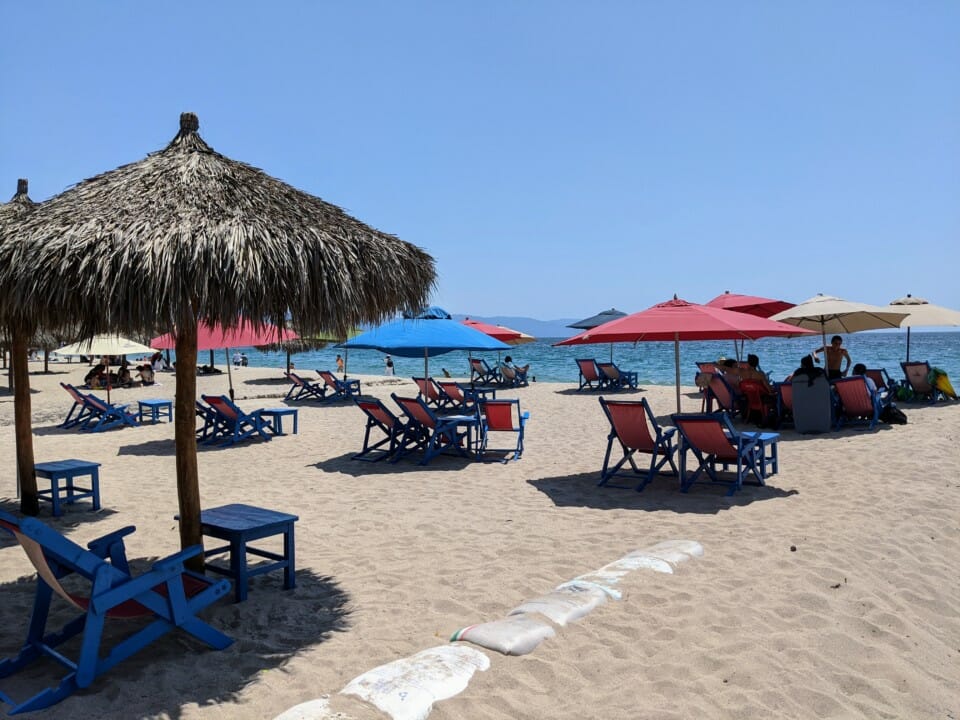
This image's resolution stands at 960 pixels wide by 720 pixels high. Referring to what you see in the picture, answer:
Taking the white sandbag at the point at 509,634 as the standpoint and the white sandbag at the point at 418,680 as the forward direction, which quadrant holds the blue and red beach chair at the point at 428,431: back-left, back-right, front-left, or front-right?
back-right

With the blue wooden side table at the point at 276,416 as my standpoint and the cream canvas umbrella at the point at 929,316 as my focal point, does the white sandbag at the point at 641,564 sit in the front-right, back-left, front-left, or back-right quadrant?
front-right

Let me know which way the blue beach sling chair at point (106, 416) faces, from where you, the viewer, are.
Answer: facing to the right of the viewer

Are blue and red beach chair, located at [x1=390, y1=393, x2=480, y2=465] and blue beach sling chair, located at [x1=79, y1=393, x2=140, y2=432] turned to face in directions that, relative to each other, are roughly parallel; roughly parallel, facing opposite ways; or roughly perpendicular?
roughly parallel

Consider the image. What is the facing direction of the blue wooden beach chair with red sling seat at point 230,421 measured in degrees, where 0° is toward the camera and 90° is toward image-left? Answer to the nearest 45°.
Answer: approximately 225°

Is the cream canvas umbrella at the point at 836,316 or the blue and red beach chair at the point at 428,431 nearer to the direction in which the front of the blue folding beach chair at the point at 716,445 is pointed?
the cream canvas umbrella

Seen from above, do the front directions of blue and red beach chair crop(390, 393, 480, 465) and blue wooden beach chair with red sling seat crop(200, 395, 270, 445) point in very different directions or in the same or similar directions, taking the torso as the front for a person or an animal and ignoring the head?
same or similar directions

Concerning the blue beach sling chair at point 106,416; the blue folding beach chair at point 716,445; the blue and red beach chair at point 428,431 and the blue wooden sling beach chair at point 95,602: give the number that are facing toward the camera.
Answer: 0

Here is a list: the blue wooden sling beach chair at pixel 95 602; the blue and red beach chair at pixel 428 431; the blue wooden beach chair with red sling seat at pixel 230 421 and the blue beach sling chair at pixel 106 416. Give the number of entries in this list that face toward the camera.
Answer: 0

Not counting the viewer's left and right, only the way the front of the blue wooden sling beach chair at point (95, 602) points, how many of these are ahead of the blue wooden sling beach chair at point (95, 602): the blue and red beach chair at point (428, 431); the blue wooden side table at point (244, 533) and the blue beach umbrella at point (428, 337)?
3

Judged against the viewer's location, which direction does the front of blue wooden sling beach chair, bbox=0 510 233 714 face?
facing away from the viewer and to the right of the viewer

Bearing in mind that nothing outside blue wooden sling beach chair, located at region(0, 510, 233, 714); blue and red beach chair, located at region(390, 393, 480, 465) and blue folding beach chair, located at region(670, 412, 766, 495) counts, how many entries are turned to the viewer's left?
0

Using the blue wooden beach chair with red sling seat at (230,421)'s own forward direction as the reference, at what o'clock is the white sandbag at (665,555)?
The white sandbag is roughly at 4 o'clock from the blue wooden beach chair with red sling seat.

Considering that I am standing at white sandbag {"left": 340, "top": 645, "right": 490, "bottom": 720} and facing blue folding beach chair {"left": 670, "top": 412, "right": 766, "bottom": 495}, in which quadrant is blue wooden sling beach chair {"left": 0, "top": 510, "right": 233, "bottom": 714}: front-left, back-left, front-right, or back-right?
back-left
